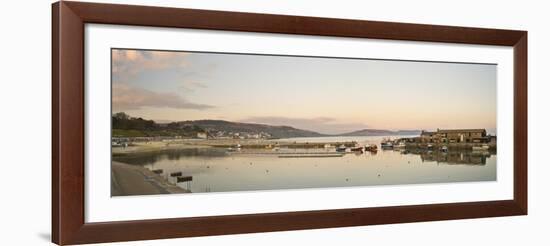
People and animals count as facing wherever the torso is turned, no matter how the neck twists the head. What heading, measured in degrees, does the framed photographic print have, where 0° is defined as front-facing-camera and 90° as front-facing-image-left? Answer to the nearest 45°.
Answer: approximately 315°
